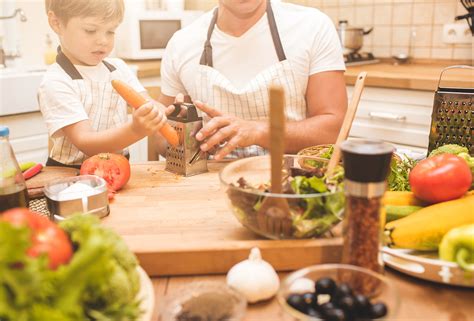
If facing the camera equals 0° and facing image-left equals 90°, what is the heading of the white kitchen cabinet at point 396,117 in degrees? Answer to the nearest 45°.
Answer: approximately 45°

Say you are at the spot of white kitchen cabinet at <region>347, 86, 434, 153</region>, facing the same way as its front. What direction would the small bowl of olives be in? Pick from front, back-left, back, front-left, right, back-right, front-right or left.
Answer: front-left

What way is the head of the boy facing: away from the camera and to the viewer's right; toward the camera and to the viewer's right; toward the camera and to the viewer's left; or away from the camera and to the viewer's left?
toward the camera and to the viewer's right

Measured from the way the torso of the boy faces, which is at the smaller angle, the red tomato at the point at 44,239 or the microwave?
the red tomato

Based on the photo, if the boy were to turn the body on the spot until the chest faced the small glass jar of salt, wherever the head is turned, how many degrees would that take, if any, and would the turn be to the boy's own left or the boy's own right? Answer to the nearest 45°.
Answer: approximately 45° to the boy's own right

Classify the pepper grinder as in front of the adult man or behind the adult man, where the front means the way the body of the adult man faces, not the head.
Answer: in front

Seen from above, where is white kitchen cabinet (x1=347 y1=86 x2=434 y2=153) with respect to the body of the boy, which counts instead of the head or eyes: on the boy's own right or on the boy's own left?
on the boy's own left

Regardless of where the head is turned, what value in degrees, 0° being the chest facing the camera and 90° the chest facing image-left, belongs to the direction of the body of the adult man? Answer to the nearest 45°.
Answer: approximately 0°

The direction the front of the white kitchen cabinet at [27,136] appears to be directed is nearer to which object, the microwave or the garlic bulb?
the garlic bulb

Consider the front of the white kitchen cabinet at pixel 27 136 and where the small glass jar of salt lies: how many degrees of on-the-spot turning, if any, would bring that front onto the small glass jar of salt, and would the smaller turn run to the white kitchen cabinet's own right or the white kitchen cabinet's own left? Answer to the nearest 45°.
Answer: approximately 45° to the white kitchen cabinet's own right

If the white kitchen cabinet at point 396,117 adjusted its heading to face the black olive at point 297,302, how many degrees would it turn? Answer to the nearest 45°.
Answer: approximately 45° to its left
